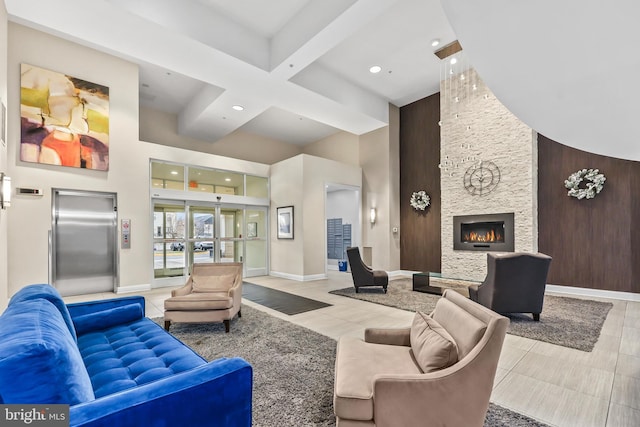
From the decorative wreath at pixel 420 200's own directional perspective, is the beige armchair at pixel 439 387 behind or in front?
in front

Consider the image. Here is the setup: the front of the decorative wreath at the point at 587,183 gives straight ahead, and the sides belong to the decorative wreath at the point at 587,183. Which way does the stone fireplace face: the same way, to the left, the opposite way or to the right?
the same way

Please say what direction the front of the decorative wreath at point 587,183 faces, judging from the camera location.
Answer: facing the viewer

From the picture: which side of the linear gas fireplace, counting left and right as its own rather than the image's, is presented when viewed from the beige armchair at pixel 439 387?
front

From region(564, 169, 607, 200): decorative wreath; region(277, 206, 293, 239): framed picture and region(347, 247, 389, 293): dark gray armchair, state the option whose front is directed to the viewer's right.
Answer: the dark gray armchair

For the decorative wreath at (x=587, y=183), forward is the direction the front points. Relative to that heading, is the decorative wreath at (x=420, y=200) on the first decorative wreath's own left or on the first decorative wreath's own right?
on the first decorative wreath's own right

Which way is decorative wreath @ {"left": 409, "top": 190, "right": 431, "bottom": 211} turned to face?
toward the camera

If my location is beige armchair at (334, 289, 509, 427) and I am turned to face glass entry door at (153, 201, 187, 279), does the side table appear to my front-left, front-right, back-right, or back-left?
front-right

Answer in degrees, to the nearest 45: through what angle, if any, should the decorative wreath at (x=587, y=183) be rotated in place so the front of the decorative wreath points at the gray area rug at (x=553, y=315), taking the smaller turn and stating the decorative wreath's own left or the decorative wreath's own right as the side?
0° — it already faces it

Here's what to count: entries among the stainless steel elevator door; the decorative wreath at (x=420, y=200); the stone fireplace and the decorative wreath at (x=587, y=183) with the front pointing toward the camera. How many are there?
4

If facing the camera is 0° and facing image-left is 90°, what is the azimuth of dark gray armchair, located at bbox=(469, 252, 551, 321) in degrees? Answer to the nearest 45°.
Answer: approximately 135°

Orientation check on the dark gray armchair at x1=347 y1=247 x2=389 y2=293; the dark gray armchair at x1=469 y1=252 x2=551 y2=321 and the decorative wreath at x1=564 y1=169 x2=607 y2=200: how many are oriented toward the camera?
1

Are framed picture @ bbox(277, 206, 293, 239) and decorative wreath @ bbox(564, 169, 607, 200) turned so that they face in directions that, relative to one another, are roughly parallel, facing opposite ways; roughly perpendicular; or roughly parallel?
roughly parallel

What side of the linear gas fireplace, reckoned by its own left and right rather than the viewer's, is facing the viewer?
front

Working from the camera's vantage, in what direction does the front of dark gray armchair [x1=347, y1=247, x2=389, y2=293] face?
facing to the right of the viewer

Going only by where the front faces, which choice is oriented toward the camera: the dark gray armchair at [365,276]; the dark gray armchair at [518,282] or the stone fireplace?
the stone fireplace

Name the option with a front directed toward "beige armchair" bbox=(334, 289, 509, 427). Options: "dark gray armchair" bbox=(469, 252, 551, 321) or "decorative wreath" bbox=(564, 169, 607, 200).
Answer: the decorative wreath

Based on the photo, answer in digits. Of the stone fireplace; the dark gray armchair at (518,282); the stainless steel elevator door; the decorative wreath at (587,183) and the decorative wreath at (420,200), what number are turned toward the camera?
4

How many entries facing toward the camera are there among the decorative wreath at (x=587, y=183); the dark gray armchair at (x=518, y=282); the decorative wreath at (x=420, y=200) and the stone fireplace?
3

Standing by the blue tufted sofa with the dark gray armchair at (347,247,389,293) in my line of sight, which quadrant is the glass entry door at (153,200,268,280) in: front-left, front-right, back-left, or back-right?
front-left
